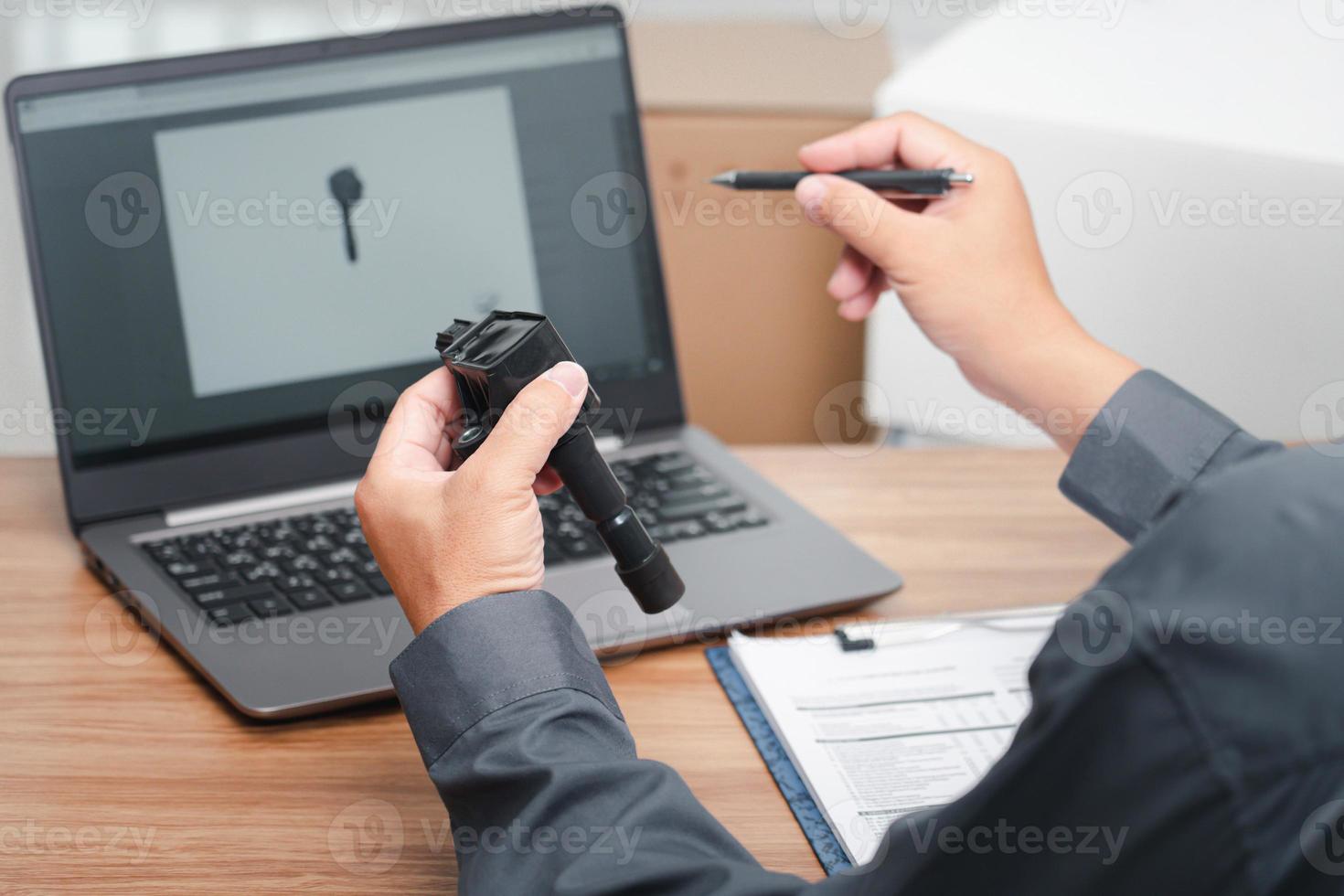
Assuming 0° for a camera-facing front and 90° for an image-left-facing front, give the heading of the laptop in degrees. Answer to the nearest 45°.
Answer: approximately 315°
